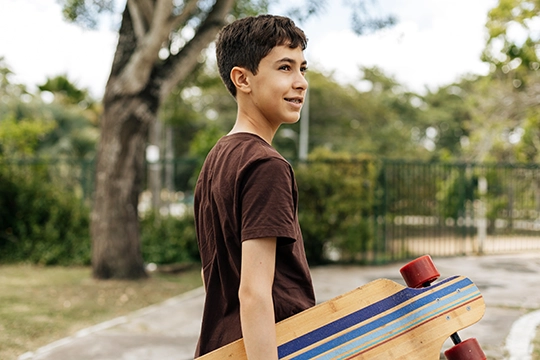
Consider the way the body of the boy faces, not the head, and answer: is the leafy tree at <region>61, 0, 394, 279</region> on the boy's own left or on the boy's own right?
on the boy's own left

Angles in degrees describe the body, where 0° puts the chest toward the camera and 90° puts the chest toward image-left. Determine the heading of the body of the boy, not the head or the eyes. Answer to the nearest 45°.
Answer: approximately 225°

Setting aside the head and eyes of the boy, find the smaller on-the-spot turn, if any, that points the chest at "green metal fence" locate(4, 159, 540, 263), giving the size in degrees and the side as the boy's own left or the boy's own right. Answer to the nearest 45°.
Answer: approximately 45° to the boy's own left

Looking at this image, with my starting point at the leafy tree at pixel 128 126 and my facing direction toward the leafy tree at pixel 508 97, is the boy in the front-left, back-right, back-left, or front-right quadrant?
back-right

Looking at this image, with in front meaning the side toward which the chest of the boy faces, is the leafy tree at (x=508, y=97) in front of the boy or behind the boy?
in front

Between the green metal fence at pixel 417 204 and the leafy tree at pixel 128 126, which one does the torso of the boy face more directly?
the green metal fence
